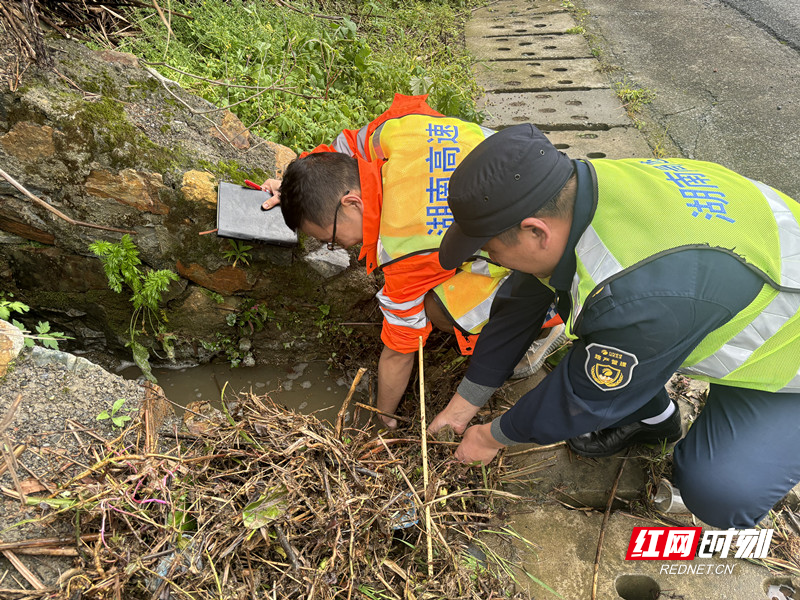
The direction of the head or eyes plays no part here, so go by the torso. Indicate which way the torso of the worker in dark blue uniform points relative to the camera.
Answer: to the viewer's left

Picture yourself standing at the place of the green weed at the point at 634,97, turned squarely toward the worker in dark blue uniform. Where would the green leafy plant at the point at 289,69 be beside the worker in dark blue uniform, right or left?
right

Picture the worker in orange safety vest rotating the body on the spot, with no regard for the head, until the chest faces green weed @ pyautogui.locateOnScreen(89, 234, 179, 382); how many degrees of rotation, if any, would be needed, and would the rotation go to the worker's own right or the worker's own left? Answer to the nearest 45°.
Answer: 0° — they already face it

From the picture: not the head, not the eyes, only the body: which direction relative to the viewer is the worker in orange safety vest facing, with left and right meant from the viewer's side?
facing to the left of the viewer

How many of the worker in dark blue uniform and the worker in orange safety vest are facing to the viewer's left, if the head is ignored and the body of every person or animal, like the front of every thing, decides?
2

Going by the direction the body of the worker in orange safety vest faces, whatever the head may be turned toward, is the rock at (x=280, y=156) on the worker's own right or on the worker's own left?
on the worker's own right

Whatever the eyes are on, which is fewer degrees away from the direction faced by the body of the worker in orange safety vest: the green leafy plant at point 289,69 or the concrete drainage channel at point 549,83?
the green leafy plant
